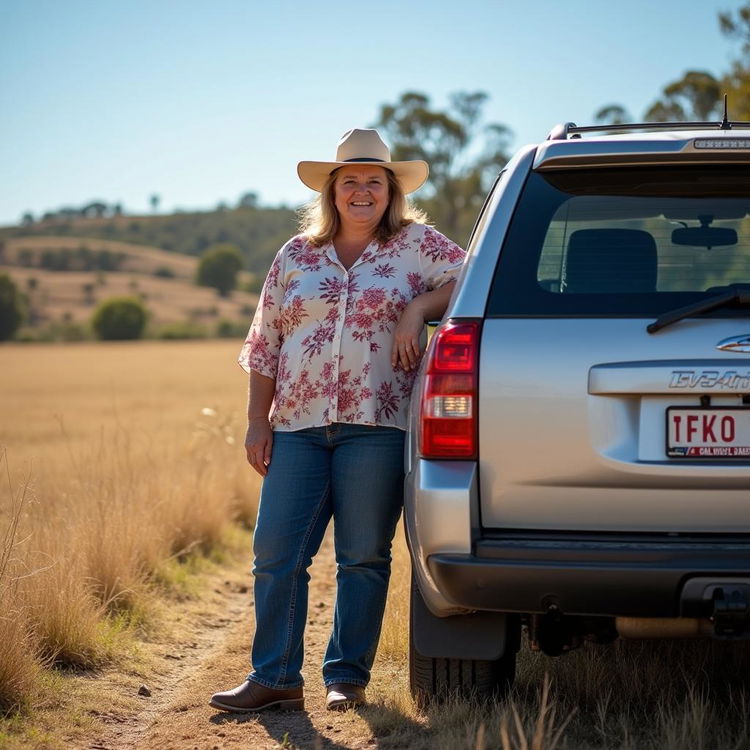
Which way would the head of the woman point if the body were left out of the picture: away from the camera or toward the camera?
toward the camera

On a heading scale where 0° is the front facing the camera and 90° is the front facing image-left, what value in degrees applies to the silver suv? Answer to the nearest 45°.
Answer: approximately 180°

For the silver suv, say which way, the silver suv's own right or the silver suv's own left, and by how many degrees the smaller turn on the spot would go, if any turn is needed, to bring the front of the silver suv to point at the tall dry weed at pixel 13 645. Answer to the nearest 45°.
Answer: approximately 90° to the silver suv's own left

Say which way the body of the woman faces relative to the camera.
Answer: toward the camera

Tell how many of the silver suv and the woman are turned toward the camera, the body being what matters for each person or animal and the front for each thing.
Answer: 1

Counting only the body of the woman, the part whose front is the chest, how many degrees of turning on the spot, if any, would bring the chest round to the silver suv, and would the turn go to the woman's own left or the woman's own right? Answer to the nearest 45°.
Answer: approximately 135° to the woman's own left

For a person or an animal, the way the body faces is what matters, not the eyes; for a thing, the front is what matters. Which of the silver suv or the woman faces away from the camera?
the silver suv

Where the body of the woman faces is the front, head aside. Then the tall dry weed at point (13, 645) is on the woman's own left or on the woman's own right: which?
on the woman's own right

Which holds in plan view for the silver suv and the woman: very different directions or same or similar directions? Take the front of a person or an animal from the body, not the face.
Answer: very different directions
